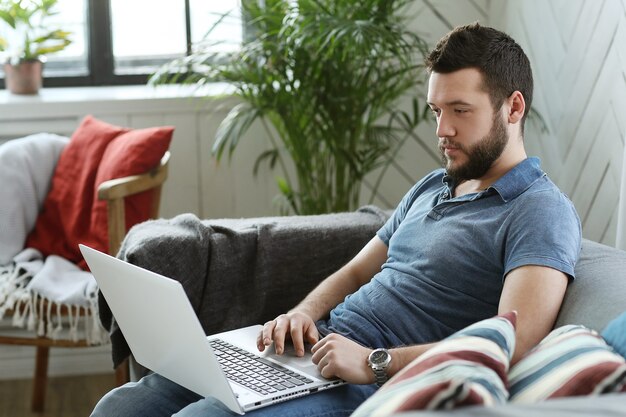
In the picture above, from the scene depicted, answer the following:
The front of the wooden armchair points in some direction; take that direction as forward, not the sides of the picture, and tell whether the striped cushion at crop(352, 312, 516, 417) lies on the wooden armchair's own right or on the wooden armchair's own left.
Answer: on the wooden armchair's own left

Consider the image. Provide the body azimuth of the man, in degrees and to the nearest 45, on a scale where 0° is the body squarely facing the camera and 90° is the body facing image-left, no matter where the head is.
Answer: approximately 45°

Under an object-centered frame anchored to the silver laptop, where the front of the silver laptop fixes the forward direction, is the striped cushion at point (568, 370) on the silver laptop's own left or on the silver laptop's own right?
on the silver laptop's own right

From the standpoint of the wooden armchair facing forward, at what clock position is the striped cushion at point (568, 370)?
The striped cushion is roughly at 10 o'clock from the wooden armchair.

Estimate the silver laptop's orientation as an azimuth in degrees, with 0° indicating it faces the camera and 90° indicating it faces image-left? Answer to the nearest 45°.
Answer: approximately 225°

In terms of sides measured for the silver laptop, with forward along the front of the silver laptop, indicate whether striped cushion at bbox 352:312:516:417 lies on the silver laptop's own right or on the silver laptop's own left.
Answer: on the silver laptop's own right

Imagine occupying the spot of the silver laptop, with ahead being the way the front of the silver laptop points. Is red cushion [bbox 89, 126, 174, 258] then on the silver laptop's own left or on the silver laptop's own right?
on the silver laptop's own left

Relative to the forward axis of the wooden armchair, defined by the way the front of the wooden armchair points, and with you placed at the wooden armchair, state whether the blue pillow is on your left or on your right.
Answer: on your left

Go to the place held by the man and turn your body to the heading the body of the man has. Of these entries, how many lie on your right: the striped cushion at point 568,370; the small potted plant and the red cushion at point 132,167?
2
